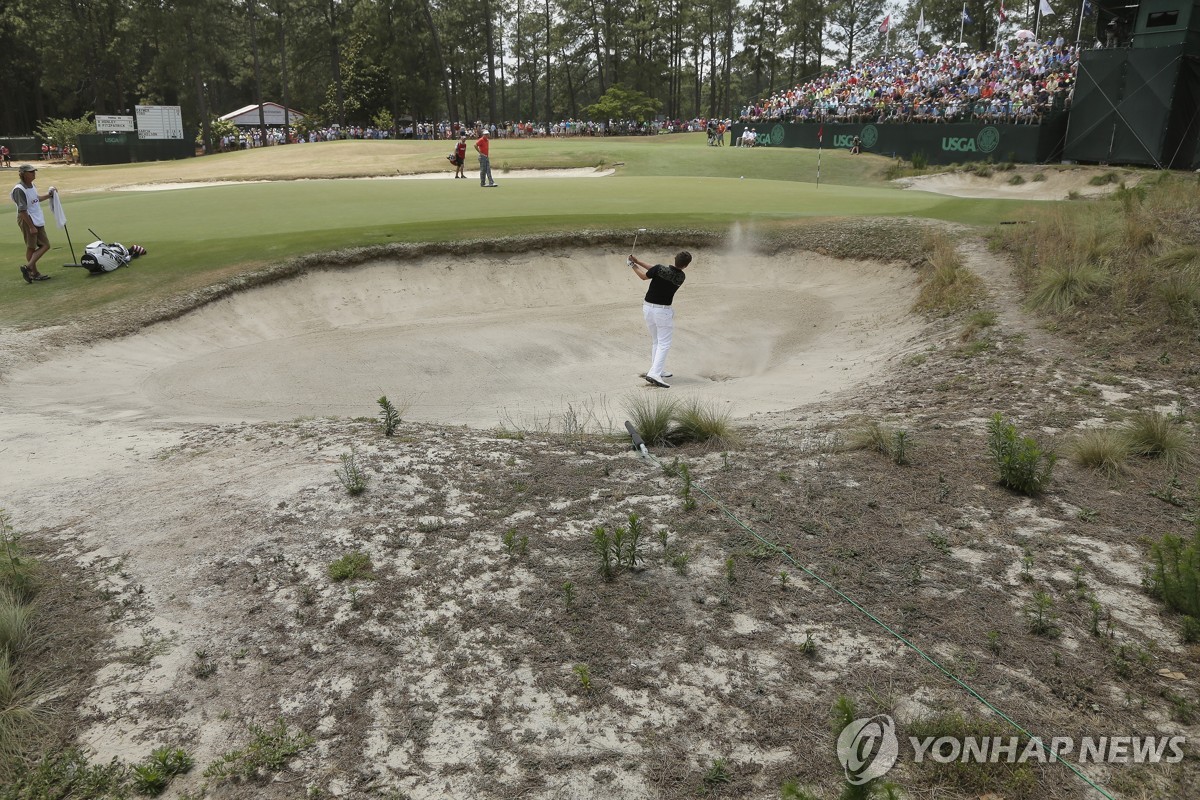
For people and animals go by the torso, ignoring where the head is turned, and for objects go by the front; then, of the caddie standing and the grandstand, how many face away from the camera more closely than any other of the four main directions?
0

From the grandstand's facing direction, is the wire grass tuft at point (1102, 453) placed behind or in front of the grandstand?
in front

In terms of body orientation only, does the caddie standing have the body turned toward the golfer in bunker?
yes

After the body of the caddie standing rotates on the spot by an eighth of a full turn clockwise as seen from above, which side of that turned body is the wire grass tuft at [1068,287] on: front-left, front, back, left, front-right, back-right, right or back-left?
front-left

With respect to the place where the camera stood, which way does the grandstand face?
facing the viewer and to the left of the viewer

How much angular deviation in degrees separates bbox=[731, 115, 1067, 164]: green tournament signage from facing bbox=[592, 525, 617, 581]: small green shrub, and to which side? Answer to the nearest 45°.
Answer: approximately 45° to its left

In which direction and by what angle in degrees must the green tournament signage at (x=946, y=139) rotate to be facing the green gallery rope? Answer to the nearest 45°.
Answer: approximately 45° to its left

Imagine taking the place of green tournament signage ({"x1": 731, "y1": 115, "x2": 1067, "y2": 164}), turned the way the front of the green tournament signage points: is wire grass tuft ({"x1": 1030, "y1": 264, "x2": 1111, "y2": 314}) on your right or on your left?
on your left

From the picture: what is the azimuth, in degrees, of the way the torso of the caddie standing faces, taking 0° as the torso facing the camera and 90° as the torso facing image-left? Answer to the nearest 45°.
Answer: approximately 315°

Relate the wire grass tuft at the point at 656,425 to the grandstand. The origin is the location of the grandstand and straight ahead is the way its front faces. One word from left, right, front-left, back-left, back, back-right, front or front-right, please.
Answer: front-left

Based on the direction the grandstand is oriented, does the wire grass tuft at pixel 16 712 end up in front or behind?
in front

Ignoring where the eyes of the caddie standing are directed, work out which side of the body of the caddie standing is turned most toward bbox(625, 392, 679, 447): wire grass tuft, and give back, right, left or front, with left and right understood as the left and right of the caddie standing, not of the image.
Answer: front
